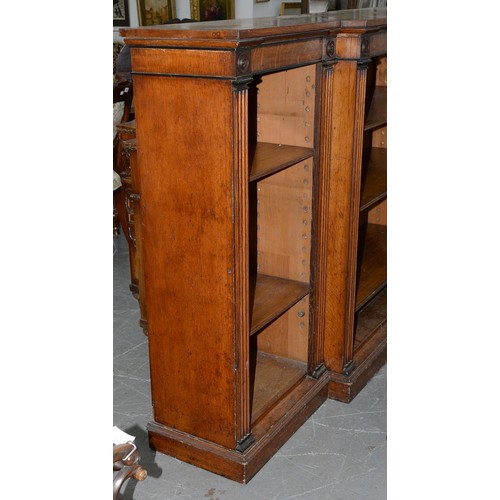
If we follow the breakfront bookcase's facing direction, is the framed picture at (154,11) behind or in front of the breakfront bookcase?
behind

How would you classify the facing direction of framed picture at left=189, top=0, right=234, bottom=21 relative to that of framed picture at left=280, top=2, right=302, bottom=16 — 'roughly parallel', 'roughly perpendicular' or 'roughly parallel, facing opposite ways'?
roughly parallel

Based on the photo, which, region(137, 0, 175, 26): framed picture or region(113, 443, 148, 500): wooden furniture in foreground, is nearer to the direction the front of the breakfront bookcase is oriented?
the wooden furniture in foreground

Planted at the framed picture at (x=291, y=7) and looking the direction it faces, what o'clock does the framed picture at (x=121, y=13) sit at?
the framed picture at (x=121, y=13) is roughly at 2 o'clock from the framed picture at (x=291, y=7).

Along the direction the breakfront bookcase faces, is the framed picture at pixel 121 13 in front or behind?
behind

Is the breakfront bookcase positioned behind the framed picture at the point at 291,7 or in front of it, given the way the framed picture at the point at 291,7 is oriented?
in front

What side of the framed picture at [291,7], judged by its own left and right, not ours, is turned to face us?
front

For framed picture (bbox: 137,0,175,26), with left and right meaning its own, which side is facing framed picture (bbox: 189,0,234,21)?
left

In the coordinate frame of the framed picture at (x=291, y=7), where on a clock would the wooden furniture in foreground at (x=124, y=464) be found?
The wooden furniture in foreground is roughly at 12 o'clock from the framed picture.

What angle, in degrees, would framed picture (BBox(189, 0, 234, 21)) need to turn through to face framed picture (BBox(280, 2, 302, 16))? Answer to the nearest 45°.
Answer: approximately 135° to its left

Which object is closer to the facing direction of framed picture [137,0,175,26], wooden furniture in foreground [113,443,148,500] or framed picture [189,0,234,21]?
the wooden furniture in foreground

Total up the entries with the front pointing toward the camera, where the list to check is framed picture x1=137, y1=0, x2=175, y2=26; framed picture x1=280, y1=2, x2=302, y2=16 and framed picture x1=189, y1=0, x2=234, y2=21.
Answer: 3

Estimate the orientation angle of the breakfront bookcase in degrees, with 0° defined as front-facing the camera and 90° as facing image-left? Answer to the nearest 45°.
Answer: approximately 315°

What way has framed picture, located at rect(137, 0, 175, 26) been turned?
toward the camera
